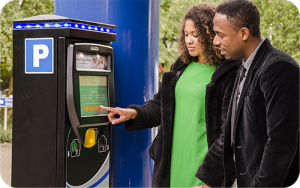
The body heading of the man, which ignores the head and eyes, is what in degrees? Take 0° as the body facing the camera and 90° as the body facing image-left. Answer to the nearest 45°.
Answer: approximately 90°

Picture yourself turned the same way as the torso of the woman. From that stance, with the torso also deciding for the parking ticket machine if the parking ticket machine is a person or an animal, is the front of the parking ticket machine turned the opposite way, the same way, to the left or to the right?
to the left

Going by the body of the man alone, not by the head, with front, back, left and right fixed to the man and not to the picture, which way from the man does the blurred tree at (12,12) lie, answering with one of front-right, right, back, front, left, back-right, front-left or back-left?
front-right

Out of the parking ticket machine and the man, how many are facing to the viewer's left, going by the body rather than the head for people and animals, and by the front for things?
1

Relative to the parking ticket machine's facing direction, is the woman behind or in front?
in front

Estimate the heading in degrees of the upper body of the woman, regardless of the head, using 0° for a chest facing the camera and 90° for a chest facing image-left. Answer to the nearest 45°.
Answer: approximately 45°

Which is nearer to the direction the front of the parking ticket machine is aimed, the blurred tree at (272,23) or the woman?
the woman

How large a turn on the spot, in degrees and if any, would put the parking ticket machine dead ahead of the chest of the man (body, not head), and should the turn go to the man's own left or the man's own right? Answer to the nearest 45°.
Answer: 0° — they already face it

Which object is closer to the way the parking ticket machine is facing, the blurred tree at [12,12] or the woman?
the woman

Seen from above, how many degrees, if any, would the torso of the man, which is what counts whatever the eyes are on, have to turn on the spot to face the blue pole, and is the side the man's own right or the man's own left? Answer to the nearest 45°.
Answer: approximately 45° to the man's own right

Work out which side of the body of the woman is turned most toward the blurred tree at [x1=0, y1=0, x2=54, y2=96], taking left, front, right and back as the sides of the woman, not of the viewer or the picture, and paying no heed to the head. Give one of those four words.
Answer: right

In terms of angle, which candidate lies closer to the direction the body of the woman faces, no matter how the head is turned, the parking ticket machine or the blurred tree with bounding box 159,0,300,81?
the parking ticket machine

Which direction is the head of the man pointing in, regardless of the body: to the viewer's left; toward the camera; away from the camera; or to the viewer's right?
to the viewer's left

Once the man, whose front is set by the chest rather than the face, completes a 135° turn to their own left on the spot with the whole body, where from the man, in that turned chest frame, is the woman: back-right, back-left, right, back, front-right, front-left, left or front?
back

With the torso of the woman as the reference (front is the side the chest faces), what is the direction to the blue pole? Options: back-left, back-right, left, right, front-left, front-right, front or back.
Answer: right

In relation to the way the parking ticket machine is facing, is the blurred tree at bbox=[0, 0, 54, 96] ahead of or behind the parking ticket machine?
behind

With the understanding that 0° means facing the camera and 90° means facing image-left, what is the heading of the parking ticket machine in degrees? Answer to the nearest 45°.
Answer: approximately 315°
